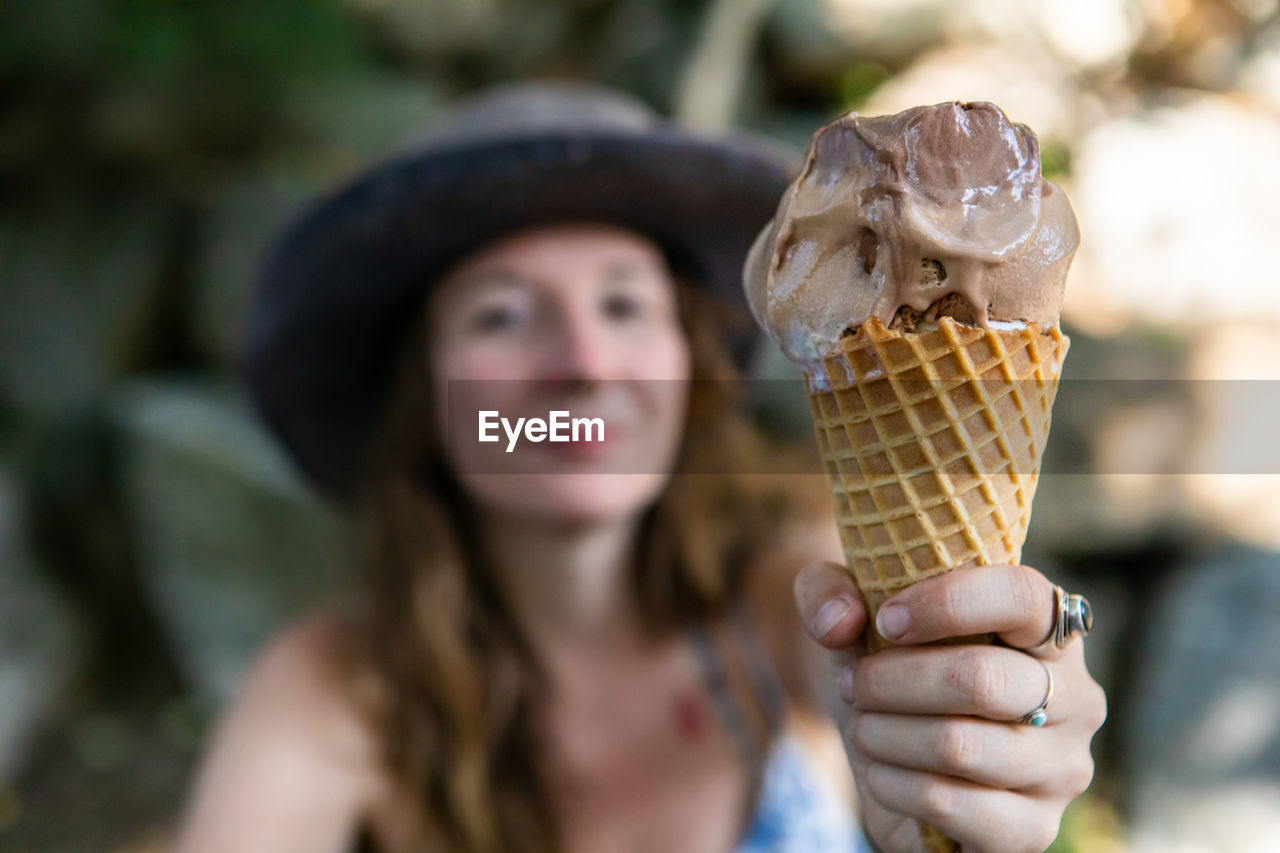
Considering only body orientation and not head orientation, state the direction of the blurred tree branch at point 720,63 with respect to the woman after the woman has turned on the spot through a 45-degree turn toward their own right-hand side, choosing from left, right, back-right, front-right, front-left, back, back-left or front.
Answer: back-right

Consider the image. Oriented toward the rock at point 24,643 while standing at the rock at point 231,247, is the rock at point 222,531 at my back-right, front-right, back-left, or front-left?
front-left

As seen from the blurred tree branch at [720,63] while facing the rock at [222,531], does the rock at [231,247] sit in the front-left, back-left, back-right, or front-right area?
front-right

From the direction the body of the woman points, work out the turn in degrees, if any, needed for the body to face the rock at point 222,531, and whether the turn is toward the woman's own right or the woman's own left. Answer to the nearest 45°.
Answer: approximately 135° to the woman's own right

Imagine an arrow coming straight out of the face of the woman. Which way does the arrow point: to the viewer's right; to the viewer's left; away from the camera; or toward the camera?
toward the camera

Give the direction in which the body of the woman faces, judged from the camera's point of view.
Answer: toward the camera

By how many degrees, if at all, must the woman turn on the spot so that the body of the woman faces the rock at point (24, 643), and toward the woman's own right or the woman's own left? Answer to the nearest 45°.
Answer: approximately 135° to the woman's own right

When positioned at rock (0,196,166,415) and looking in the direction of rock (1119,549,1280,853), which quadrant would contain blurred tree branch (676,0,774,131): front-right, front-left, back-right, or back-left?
front-left

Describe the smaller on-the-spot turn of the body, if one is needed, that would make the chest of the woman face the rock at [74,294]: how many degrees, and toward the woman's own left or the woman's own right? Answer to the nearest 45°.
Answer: approximately 135° to the woman's own right
